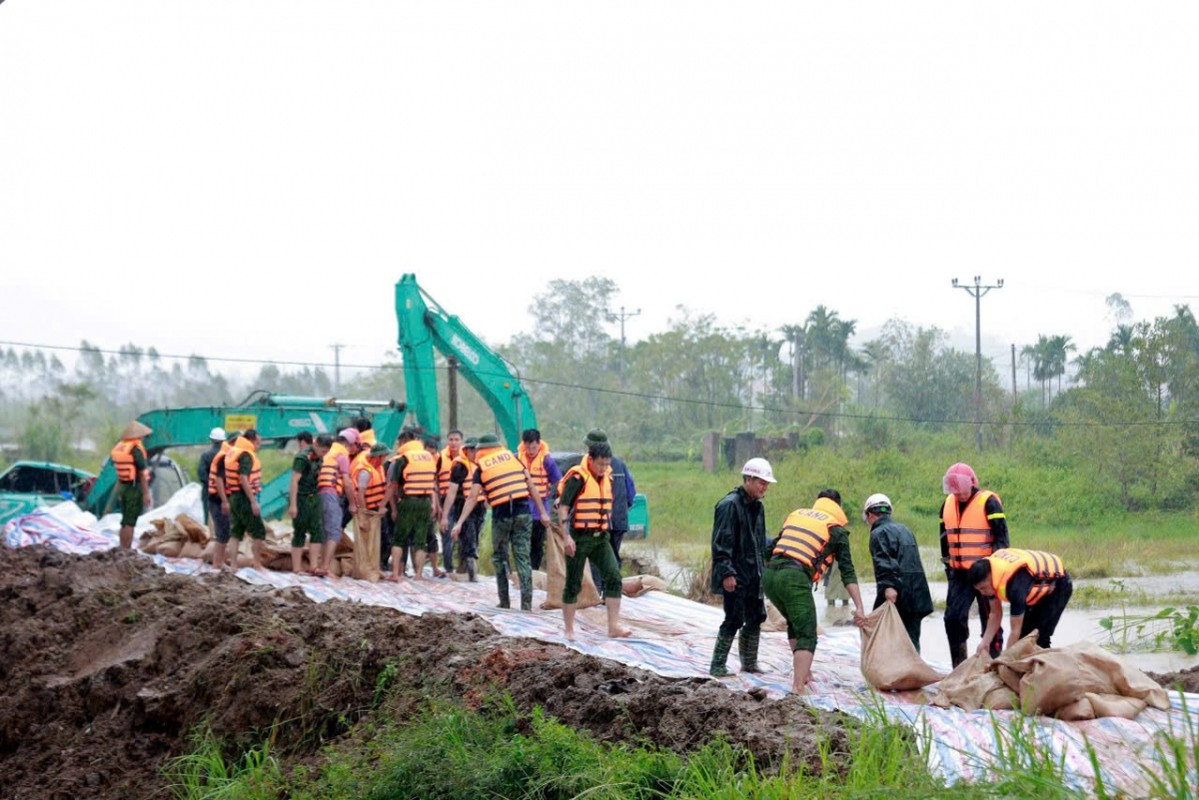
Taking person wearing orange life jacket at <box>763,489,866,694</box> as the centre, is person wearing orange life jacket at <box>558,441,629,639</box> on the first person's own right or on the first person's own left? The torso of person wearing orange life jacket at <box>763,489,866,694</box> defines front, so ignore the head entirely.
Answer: on the first person's own left

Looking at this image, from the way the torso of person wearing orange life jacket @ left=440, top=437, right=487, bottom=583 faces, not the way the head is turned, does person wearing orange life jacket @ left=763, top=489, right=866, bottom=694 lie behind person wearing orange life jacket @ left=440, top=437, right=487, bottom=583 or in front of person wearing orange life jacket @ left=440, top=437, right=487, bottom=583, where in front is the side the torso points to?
in front

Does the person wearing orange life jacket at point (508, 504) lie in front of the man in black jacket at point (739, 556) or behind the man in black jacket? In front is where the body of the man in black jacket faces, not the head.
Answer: behind

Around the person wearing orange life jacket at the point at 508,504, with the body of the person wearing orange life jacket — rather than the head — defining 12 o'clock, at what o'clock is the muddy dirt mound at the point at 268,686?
The muddy dirt mound is roughly at 7 o'clock from the person wearing orange life jacket.

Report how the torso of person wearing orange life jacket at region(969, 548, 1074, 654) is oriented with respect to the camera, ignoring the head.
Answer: to the viewer's left

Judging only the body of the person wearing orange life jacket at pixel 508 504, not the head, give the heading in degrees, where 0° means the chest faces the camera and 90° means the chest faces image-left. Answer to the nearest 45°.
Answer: approximately 180°

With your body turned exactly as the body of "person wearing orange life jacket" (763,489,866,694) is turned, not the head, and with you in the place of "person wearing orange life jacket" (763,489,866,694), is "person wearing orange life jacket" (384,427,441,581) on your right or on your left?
on your left

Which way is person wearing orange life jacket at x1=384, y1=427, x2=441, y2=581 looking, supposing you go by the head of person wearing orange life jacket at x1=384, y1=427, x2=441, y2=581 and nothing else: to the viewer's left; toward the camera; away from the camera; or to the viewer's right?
away from the camera
